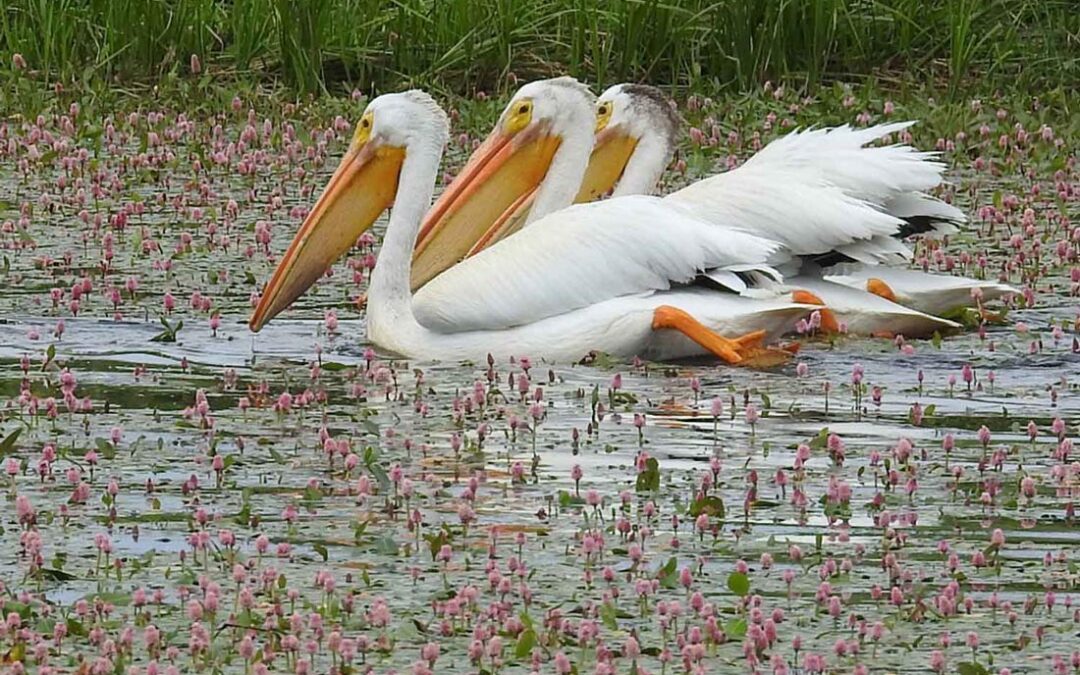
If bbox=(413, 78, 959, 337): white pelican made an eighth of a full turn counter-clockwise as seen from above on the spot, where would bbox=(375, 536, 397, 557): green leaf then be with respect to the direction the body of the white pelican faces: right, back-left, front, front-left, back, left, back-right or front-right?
front-left

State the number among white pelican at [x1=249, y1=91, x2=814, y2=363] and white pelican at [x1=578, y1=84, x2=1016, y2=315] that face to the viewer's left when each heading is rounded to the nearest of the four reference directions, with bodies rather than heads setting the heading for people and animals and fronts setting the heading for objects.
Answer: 2

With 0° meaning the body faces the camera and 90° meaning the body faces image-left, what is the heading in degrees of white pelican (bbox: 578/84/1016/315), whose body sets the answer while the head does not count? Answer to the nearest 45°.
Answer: approximately 90°

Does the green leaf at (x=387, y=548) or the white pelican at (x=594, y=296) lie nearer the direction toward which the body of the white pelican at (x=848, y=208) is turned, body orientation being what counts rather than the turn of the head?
the white pelican

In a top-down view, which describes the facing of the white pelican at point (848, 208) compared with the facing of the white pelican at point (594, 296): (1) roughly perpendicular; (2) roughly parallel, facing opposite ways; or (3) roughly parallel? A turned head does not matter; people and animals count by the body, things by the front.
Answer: roughly parallel

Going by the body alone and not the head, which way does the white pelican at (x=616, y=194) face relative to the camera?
to the viewer's left

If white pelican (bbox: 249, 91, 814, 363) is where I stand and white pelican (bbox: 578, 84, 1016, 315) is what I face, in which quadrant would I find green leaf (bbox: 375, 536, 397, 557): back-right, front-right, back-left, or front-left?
back-right

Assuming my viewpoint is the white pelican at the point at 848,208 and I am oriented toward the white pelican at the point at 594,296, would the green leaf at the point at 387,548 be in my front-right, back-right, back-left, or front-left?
front-left

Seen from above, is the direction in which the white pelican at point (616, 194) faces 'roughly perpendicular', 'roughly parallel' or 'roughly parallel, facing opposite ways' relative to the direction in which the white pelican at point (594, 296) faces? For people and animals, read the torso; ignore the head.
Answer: roughly parallel

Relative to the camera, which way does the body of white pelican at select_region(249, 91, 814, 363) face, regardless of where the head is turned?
to the viewer's left

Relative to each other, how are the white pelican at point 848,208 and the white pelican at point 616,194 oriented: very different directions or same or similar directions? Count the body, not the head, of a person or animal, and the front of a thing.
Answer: same or similar directions

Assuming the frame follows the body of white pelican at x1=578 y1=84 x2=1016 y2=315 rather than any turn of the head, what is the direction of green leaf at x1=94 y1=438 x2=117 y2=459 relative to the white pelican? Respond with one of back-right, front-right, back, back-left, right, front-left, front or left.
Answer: front-left
